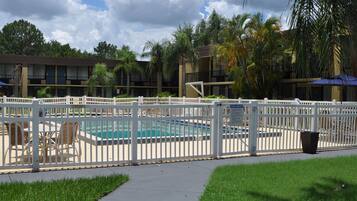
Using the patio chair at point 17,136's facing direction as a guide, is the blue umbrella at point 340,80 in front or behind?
in front

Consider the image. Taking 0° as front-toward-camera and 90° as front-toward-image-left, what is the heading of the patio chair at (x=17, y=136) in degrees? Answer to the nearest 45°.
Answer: approximately 225°

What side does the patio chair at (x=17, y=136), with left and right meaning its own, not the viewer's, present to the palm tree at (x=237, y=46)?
front

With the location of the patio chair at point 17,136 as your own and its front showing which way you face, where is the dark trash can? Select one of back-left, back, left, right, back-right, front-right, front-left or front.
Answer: front-right

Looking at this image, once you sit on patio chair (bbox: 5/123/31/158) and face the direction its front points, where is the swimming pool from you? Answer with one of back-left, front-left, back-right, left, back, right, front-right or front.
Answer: front-right

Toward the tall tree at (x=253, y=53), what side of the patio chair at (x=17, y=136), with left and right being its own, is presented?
front

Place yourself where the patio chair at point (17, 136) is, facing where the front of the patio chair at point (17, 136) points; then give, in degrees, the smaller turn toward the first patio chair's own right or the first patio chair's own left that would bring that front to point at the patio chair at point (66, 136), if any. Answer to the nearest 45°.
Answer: approximately 45° to the first patio chair's own right

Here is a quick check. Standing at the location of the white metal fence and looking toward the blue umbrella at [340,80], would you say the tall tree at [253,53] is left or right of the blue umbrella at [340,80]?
left
